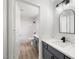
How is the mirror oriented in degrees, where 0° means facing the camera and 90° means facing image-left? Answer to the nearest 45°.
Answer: approximately 45°

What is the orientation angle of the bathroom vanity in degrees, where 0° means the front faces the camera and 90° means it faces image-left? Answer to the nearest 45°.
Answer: approximately 45°
